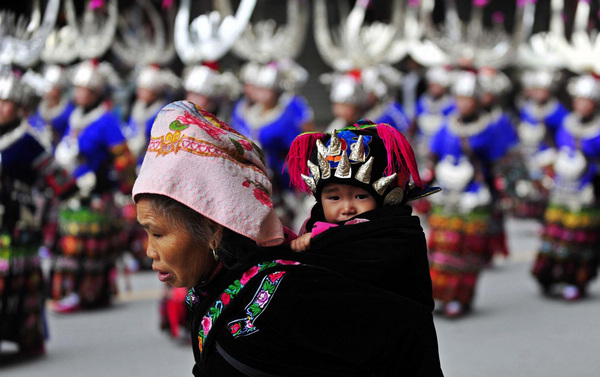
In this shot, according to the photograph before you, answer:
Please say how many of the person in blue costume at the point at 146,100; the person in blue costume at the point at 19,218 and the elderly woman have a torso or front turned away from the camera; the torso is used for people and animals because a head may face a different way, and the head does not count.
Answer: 0

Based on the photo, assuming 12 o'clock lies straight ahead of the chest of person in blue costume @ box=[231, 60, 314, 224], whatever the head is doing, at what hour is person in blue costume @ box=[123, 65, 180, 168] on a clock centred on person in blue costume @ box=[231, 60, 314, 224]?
person in blue costume @ box=[123, 65, 180, 168] is roughly at 3 o'clock from person in blue costume @ box=[231, 60, 314, 224].

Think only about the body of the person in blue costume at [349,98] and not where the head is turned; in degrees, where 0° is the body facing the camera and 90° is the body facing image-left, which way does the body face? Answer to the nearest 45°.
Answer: approximately 45°

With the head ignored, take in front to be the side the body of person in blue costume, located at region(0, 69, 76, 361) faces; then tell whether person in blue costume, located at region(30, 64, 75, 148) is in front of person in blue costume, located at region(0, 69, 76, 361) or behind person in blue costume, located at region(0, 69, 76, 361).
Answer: behind

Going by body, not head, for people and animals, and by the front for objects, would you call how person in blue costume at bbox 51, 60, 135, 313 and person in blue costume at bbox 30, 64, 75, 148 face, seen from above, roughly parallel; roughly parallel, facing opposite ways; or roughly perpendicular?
roughly parallel

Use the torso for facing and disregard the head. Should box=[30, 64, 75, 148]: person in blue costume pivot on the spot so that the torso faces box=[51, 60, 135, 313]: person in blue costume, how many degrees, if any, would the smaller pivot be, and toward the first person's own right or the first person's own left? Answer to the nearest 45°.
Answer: approximately 45° to the first person's own left

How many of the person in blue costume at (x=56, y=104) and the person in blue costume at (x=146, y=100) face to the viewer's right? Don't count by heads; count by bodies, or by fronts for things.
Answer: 0

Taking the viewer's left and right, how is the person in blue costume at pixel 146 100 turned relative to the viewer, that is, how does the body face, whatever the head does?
facing the viewer and to the left of the viewer

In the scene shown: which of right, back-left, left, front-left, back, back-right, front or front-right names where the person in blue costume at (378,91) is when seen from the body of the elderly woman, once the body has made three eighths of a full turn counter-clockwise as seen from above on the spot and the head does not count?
back-left

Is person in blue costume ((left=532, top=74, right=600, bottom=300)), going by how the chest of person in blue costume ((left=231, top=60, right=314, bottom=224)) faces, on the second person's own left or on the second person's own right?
on the second person's own left

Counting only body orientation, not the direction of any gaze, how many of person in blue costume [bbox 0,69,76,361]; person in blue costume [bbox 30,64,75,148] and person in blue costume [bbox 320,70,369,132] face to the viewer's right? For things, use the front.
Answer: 0

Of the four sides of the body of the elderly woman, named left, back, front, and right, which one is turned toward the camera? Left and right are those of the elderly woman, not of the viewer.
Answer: left

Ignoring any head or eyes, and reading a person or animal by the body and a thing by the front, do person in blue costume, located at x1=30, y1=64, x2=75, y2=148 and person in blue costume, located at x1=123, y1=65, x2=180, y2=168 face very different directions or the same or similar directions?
same or similar directions

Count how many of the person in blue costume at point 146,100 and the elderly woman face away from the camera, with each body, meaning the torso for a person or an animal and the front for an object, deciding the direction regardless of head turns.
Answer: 0

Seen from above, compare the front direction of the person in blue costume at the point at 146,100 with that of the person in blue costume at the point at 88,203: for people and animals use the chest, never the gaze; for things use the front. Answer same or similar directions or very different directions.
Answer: same or similar directions
